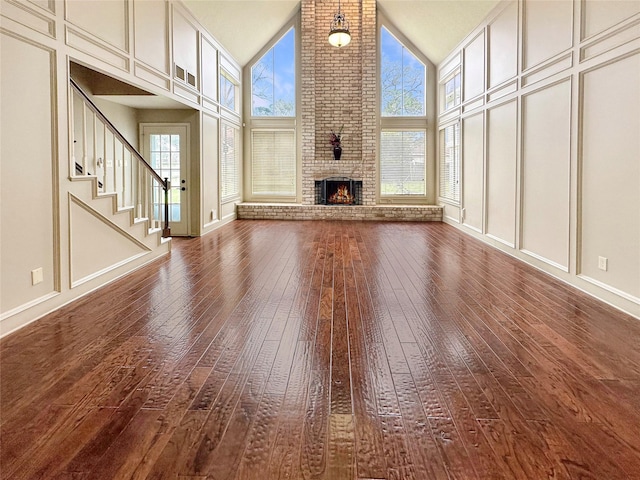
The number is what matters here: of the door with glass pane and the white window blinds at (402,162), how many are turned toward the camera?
2

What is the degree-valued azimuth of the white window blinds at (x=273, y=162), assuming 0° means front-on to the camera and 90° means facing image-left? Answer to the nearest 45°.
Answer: approximately 0°

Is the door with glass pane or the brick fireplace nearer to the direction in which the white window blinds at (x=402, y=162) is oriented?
the door with glass pane

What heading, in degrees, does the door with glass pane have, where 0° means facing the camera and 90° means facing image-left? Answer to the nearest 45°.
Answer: approximately 0°

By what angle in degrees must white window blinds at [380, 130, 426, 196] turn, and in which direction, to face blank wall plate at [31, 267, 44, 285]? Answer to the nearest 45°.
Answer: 0° — it already faces it
